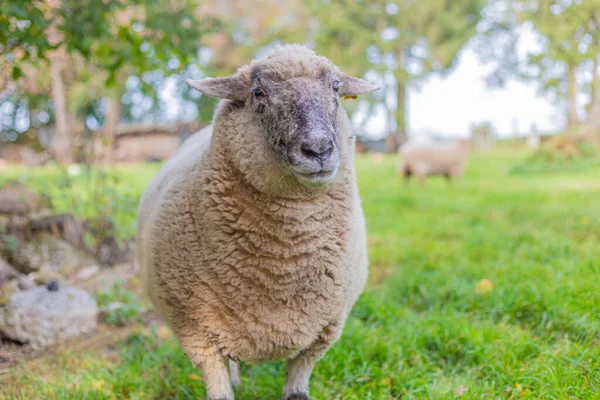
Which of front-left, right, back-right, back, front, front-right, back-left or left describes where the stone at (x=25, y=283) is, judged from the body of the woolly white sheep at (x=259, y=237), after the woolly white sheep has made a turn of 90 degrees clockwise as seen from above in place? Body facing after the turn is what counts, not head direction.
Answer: front-right

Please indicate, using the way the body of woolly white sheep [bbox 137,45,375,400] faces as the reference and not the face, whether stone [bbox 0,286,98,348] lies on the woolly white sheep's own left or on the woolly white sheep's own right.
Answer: on the woolly white sheep's own right

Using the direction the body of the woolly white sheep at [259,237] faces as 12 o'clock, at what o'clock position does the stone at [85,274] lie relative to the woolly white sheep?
The stone is roughly at 5 o'clock from the woolly white sheep.

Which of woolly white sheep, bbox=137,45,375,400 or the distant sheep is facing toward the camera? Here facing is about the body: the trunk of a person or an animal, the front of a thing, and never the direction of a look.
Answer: the woolly white sheep

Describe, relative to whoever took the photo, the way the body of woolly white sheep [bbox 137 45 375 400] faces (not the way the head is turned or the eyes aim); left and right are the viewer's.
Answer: facing the viewer

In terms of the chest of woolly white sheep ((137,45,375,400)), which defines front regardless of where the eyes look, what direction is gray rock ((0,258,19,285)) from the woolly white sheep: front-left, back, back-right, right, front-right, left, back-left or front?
back-right

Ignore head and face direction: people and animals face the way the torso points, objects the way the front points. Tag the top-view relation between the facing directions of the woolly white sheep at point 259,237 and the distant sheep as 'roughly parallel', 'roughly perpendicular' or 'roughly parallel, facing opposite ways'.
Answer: roughly perpendicular
